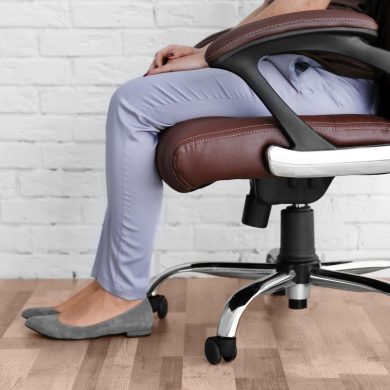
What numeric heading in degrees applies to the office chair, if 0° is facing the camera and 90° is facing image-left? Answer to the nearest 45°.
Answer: approximately 90°
